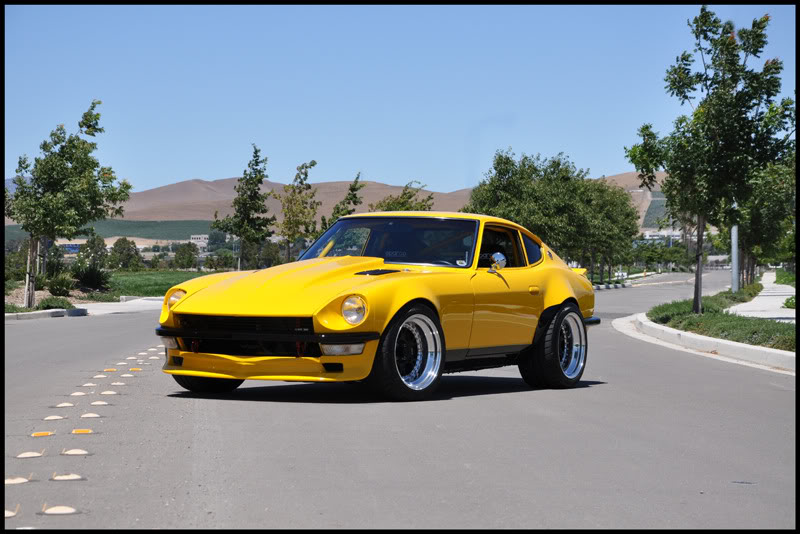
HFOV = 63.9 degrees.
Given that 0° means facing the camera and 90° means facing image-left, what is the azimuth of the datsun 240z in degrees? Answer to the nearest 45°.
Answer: approximately 45°

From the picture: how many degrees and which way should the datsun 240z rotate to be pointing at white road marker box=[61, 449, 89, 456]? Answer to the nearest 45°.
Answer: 0° — it already faces it

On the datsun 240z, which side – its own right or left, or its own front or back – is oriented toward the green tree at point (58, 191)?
right

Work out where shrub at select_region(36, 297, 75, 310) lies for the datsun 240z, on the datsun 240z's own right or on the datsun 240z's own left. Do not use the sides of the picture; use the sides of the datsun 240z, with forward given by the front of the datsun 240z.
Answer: on the datsun 240z's own right

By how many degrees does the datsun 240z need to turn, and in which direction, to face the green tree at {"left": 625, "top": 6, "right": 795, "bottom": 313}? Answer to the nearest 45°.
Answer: approximately 180°

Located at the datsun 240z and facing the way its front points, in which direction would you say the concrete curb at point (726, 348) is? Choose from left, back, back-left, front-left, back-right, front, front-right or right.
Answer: back

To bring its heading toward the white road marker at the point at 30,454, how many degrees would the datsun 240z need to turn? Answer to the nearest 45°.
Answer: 0° — it already faces it
